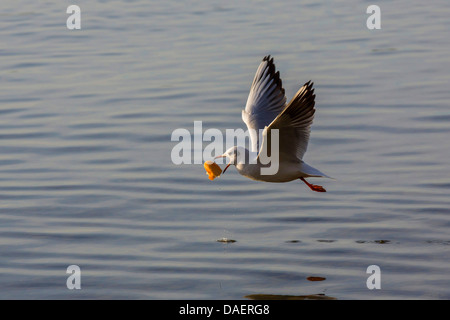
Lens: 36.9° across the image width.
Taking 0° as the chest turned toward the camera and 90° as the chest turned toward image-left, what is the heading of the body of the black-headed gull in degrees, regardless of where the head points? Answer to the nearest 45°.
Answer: approximately 90°
